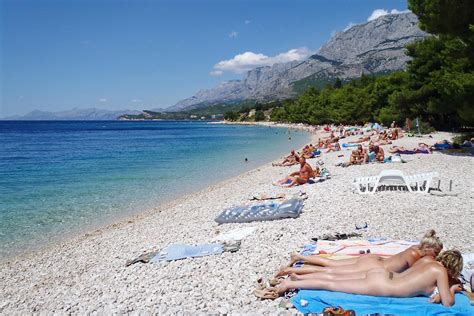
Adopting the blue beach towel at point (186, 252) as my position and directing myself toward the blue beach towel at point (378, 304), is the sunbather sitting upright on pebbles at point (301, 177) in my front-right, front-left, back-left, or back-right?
back-left

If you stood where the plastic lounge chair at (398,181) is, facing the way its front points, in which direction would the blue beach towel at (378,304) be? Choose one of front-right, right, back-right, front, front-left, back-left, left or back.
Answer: left

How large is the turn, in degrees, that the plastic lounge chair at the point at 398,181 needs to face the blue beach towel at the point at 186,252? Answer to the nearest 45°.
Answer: approximately 45° to its left

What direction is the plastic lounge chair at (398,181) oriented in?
to the viewer's left

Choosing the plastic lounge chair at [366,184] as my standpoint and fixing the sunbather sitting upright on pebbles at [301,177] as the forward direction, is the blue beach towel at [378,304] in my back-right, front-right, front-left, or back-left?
back-left

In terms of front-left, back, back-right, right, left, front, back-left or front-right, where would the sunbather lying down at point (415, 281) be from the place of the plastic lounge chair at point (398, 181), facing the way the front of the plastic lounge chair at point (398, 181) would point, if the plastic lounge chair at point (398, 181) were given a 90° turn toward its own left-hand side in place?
front

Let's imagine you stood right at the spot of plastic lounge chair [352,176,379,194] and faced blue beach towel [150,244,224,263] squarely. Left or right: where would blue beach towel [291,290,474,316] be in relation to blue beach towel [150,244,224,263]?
left
